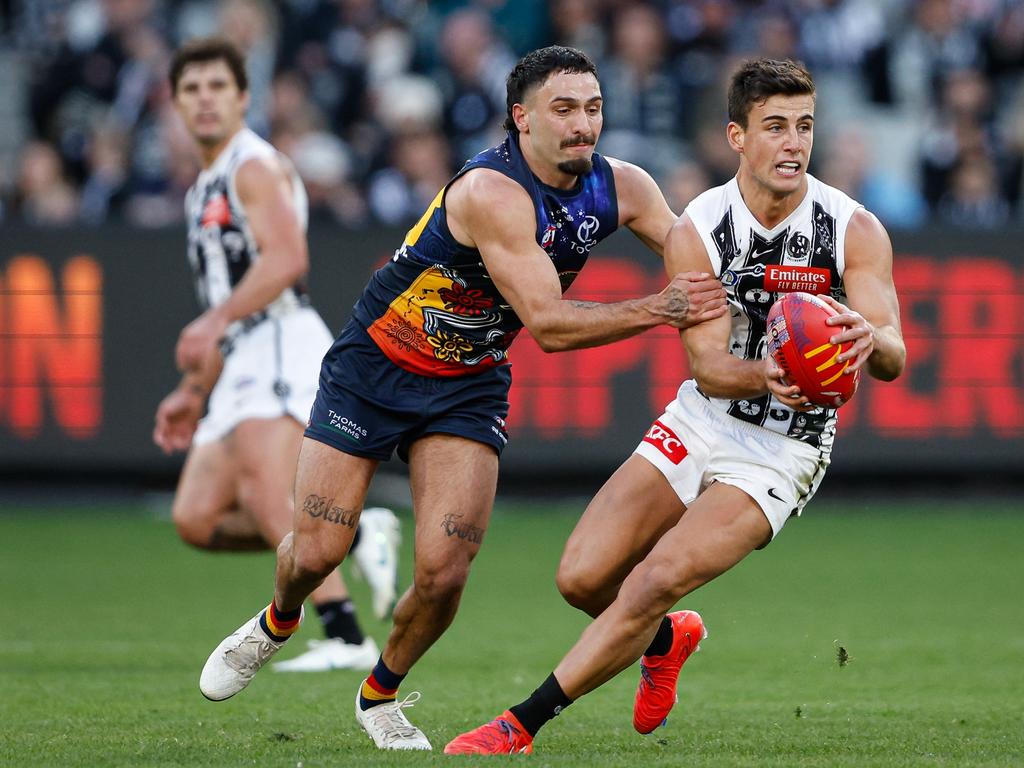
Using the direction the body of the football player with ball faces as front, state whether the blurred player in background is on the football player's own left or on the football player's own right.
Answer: on the football player's own right

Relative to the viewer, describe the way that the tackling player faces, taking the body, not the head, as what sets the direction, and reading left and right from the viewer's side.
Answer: facing the viewer and to the right of the viewer

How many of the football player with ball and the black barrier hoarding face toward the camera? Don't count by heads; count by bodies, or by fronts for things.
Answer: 2

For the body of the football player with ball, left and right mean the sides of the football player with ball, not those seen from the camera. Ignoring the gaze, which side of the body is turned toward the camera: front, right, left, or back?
front

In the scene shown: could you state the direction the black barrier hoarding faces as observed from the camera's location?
facing the viewer

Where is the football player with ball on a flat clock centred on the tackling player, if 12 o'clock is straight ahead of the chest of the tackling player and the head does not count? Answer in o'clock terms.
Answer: The football player with ball is roughly at 11 o'clock from the tackling player.

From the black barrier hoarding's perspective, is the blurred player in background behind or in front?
in front

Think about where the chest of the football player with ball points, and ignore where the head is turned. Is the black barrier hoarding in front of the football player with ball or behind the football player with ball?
behind

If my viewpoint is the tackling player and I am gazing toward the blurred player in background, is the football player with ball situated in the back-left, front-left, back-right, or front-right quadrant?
back-right

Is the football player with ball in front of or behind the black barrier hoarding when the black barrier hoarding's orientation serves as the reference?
in front

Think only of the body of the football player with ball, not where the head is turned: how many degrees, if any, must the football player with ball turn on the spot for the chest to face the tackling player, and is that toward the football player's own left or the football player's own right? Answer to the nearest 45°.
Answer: approximately 90° to the football player's own right

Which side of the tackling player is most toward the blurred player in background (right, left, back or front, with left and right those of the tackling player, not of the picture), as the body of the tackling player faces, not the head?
back

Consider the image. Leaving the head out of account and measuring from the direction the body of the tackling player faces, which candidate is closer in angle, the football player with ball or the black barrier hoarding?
the football player with ball

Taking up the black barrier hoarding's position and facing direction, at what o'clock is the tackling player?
The tackling player is roughly at 12 o'clock from the black barrier hoarding.
